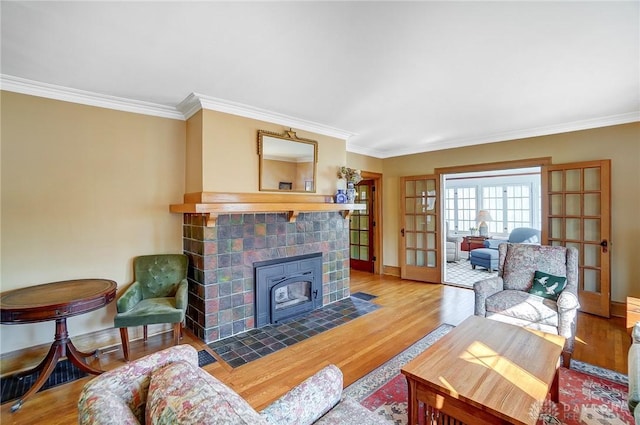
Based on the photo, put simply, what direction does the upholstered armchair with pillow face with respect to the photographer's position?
facing the viewer and to the left of the viewer

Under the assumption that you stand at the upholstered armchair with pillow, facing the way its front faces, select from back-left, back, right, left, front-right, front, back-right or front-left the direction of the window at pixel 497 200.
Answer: back-right

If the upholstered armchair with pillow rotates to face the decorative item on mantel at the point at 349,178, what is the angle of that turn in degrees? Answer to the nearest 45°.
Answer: approximately 45° to its right

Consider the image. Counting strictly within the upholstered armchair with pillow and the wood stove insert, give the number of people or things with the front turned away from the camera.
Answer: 0

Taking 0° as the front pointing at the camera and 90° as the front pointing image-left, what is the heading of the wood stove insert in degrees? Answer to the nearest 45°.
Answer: approximately 315°

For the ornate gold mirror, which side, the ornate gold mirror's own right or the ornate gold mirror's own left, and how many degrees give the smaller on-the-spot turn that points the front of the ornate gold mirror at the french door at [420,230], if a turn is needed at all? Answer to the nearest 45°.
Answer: approximately 90° to the ornate gold mirror's own left

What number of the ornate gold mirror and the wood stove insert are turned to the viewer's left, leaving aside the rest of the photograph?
0

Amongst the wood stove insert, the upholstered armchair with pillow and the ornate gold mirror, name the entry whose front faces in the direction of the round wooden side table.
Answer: the upholstered armchair with pillow

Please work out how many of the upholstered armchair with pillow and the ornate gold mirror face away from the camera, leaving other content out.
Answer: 0

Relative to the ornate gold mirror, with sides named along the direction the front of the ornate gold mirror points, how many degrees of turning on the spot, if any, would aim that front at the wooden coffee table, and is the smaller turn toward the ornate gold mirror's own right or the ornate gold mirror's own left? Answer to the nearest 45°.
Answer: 0° — it already faces it

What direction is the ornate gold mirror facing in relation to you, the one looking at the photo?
facing the viewer and to the right of the viewer

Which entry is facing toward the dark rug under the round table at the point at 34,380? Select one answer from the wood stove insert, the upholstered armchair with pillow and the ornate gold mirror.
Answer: the upholstered armchair with pillow

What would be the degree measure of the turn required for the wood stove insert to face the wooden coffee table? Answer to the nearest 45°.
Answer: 0° — it already faces it

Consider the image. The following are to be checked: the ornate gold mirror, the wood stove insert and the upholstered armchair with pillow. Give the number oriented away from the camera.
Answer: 0

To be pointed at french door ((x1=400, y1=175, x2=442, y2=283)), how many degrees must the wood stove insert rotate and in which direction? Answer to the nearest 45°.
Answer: approximately 90° to its left

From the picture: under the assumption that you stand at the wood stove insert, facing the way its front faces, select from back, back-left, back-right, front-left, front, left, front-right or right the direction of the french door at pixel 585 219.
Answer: front-left

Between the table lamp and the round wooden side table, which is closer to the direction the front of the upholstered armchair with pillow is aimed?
the round wooden side table
